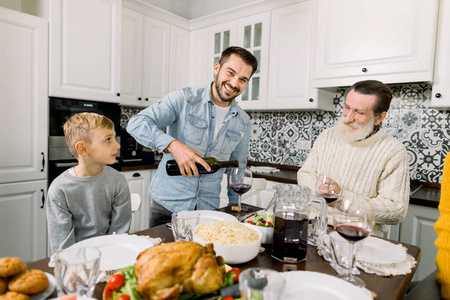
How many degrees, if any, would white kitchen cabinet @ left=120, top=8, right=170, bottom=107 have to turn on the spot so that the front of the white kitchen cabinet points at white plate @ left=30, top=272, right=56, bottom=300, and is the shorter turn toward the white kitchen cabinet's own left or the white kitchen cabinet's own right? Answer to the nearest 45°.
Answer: approximately 45° to the white kitchen cabinet's own right

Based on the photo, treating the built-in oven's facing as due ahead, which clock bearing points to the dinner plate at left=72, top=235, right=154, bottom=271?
The dinner plate is roughly at 1 o'clock from the built-in oven.

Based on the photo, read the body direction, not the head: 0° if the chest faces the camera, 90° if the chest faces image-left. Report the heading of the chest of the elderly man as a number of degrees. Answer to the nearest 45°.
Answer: approximately 45°

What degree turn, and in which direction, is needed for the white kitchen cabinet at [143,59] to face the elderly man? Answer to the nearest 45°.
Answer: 0° — it already faces them

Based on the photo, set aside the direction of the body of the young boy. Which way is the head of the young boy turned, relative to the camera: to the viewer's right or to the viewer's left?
to the viewer's right

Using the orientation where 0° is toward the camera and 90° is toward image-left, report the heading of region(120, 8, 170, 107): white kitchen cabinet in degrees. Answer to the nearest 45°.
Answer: approximately 315°
